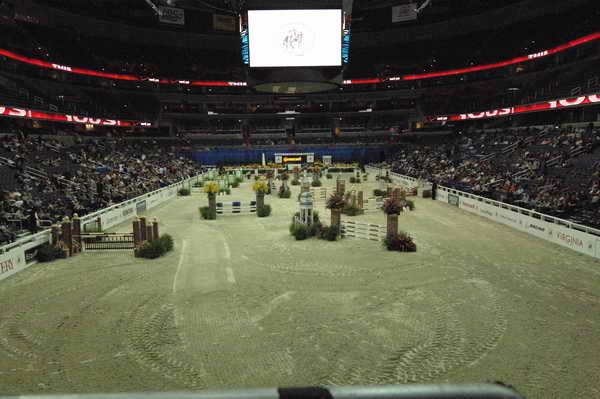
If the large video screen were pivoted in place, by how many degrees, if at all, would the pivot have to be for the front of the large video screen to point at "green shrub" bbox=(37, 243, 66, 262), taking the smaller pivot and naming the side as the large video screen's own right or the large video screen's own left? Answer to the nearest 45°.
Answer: approximately 45° to the large video screen's own right

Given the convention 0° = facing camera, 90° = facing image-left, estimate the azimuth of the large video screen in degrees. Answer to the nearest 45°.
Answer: approximately 0°
